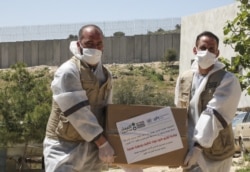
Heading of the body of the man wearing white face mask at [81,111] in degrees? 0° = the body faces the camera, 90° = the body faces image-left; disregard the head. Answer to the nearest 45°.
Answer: approximately 315°

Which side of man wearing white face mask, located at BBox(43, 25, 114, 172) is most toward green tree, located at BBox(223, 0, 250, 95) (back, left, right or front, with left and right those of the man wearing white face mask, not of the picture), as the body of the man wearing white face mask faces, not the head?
left

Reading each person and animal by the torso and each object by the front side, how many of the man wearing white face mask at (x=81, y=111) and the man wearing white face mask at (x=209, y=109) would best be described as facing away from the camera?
0

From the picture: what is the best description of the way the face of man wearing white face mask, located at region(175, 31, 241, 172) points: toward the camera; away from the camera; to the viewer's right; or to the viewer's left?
toward the camera

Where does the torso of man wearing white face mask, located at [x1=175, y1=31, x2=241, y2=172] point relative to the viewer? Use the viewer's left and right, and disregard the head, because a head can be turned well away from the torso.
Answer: facing the viewer and to the left of the viewer

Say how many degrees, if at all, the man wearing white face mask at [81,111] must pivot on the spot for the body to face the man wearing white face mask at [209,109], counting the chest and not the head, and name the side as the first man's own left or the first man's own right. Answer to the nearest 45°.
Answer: approximately 45° to the first man's own left

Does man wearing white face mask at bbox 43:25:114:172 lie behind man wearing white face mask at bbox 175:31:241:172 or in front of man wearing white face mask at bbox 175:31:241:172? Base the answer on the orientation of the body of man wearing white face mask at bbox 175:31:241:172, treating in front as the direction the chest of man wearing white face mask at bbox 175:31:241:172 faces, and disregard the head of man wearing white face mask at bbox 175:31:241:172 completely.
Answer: in front

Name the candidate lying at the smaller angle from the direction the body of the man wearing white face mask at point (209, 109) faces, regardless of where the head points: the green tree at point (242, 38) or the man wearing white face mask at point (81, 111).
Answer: the man wearing white face mask
